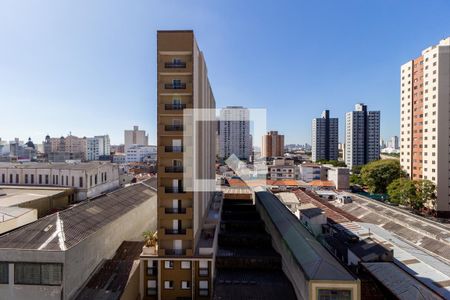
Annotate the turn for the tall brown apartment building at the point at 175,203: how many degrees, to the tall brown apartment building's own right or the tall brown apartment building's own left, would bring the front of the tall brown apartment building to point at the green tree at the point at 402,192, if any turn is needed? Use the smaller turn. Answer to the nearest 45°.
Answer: approximately 135° to the tall brown apartment building's own left

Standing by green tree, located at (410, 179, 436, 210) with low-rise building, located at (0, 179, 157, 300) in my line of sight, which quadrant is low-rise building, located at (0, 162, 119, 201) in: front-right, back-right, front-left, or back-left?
front-right

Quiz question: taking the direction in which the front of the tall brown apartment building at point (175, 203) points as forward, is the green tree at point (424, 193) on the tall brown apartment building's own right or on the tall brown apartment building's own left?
on the tall brown apartment building's own left

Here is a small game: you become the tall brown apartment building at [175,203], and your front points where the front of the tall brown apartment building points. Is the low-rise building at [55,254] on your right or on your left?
on your right

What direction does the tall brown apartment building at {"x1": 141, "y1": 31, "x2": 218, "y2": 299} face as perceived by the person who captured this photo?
facing the viewer

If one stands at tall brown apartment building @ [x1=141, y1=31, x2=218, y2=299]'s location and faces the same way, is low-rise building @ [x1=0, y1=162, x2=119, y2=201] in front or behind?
behind

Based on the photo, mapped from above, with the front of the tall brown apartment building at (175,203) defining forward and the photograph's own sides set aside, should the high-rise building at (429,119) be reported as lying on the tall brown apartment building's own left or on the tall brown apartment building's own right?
on the tall brown apartment building's own left
